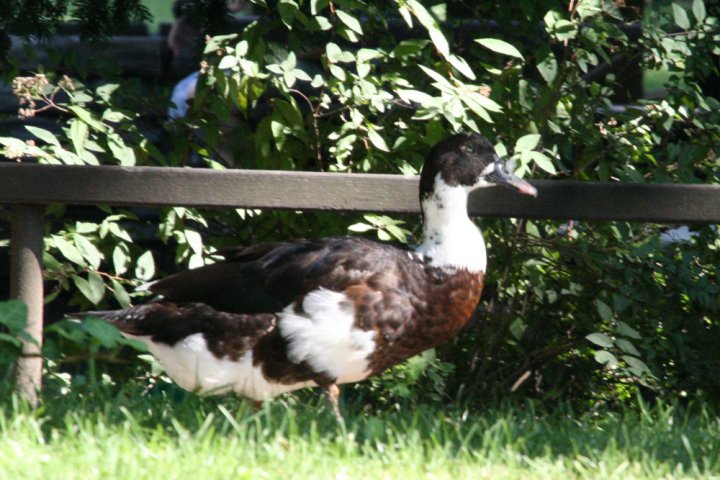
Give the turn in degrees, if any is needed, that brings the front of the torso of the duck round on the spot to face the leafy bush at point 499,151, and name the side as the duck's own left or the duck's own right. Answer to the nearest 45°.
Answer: approximately 45° to the duck's own left

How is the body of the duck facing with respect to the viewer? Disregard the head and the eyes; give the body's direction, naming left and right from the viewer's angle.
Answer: facing to the right of the viewer
